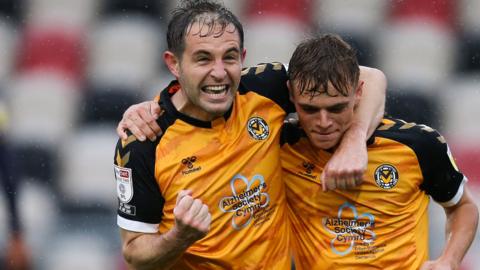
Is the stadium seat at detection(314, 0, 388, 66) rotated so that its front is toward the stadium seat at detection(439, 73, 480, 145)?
no

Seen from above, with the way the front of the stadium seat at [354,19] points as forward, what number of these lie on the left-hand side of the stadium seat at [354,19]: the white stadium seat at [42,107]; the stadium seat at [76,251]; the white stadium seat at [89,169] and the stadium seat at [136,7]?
0

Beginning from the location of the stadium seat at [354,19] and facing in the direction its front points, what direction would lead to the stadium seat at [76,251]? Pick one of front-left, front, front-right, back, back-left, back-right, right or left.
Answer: front-right

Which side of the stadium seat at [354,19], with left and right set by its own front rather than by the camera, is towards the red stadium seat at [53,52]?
right

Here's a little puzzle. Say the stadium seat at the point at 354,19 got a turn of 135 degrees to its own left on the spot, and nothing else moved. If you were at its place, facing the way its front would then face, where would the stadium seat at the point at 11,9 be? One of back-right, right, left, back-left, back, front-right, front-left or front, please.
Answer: back-left

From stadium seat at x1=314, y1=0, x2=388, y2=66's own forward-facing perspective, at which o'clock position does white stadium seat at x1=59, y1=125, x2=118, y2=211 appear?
The white stadium seat is roughly at 2 o'clock from the stadium seat.

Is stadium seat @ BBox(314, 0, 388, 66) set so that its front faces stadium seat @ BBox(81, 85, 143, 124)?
no

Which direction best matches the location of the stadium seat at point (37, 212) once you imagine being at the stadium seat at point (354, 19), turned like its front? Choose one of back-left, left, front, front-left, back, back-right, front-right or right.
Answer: front-right

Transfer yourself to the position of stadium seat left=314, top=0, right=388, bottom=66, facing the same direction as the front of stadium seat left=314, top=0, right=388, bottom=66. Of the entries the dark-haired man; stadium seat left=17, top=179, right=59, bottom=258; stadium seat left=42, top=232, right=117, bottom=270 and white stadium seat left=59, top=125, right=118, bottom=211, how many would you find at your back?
0

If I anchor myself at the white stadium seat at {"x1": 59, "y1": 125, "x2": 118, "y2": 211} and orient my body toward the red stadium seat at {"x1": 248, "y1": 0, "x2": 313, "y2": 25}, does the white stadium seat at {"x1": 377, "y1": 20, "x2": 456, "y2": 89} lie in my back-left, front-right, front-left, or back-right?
front-right

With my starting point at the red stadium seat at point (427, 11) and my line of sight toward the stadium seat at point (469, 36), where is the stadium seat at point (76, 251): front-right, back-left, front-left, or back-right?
back-right

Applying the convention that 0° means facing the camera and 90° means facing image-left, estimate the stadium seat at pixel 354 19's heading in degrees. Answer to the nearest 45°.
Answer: approximately 0°

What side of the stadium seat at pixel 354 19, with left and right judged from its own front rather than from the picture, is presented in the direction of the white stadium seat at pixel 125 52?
right

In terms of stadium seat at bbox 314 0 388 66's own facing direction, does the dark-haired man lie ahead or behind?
ahead
